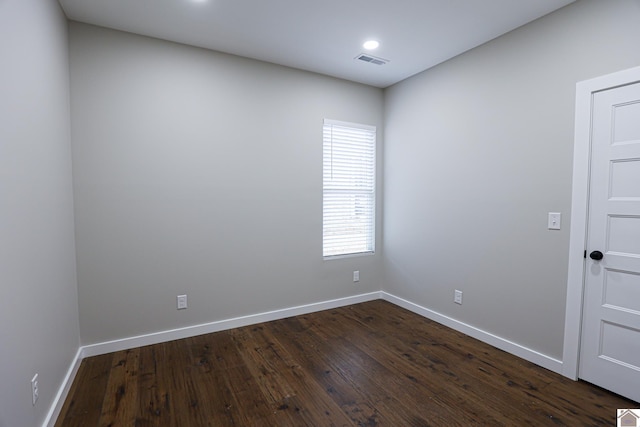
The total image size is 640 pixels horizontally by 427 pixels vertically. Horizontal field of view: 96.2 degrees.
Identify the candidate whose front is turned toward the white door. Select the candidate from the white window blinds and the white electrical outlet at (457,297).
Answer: the white window blinds

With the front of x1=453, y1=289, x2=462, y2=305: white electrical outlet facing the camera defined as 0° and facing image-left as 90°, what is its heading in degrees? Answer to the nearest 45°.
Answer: approximately 45°

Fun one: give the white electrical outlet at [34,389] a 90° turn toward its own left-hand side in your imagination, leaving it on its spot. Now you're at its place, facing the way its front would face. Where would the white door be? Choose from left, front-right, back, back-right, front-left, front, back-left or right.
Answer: back-right

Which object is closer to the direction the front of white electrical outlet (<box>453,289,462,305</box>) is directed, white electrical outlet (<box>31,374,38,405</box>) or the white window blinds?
the white electrical outlet

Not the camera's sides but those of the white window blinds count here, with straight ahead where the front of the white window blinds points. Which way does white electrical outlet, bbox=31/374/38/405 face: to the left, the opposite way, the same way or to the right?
to the left

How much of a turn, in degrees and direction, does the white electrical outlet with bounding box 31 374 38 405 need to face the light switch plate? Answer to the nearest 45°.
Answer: approximately 45° to its right

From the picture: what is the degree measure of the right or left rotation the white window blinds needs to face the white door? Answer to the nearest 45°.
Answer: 0° — it already faces it

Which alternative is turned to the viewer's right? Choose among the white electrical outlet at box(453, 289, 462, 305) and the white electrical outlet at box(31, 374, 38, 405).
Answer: the white electrical outlet at box(31, 374, 38, 405)

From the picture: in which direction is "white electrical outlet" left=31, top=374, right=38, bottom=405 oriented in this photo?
to the viewer's right

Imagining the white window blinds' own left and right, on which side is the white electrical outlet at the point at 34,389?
on its right

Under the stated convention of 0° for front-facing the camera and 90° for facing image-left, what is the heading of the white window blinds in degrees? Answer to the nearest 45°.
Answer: approximately 315°

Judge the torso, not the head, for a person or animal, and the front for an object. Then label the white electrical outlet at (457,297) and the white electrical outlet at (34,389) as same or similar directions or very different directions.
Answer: very different directions

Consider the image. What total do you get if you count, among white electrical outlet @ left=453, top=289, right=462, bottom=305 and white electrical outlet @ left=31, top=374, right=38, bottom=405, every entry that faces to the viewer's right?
1

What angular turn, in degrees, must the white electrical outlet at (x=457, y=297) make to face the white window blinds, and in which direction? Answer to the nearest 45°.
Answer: approximately 45° to its right

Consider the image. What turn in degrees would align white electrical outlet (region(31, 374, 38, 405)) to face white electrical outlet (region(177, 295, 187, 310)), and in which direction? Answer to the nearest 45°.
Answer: approximately 45° to its left

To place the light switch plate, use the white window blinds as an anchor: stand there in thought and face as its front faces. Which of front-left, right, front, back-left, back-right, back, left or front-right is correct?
front

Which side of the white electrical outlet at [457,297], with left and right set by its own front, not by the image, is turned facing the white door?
left
